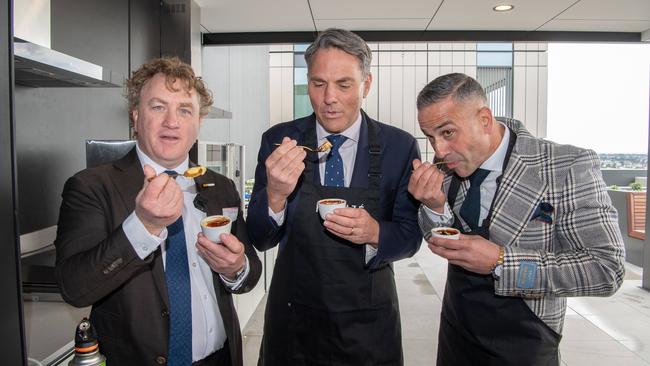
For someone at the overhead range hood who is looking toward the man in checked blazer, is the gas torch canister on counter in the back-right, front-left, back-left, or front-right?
front-right

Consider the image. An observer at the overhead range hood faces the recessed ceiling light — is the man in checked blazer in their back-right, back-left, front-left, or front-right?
front-right

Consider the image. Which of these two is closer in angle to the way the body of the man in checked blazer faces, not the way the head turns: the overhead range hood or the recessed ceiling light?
the overhead range hood

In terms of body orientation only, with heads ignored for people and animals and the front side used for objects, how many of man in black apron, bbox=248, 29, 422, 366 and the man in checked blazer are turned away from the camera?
0

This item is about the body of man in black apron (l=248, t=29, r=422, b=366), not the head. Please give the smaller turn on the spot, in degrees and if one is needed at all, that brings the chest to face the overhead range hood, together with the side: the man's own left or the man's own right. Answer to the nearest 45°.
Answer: approximately 90° to the man's own right

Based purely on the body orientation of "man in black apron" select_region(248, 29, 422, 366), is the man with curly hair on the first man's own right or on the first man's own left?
on the first man's own right

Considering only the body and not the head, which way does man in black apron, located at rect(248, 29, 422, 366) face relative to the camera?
toward the camera

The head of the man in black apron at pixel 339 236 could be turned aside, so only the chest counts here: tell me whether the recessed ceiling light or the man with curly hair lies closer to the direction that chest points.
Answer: the man with curly hair

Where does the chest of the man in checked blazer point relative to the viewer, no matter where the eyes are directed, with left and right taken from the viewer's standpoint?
facing the viewer and to the left of the viewer

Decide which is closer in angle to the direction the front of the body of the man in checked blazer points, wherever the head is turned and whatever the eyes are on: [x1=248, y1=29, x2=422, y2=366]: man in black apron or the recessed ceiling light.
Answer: the man in black apron

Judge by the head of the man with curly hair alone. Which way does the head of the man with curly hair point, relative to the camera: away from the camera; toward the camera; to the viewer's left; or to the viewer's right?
toward the camera

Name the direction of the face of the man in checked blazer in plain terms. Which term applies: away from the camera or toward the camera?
toward the camera

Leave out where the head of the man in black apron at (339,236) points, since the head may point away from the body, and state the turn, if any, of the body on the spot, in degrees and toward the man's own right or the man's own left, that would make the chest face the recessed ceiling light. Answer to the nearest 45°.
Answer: approximately 135° to the man's own left

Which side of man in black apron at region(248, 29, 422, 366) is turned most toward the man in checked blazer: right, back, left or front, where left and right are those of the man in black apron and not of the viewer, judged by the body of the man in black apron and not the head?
left

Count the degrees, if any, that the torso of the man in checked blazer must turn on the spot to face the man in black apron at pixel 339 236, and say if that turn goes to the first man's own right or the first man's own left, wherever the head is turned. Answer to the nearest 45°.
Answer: approximately 45° to the first man's own right
